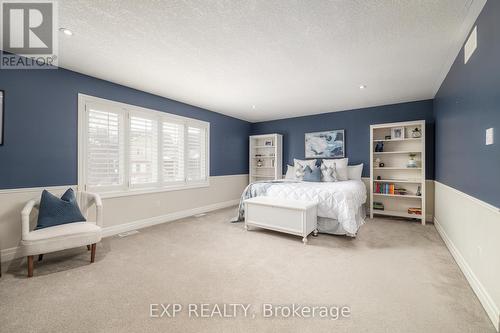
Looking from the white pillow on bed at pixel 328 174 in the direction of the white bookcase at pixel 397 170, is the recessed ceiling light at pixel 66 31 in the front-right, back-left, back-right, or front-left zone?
back-right

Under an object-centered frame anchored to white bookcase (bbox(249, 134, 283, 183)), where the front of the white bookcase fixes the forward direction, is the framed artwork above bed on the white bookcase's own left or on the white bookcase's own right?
on the white bookcase's own left

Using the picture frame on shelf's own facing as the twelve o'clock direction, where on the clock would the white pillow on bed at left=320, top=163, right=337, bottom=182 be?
The white pillow on bed is roughly at 2 o'clock from the picture frame on shelf.

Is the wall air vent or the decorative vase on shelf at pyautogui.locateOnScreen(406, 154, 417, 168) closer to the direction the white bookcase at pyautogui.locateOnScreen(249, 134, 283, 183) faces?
the wall air vent

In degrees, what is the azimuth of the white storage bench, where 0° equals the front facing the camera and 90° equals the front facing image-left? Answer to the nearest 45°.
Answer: approximately 45°

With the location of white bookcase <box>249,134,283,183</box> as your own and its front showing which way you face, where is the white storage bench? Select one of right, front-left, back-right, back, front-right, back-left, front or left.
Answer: front-left

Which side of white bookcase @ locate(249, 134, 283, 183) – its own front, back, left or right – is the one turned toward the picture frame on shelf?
left

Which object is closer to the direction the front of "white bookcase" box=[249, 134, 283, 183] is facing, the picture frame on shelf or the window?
the window

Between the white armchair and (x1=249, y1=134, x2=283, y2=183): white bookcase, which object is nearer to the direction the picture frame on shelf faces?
the white armchair

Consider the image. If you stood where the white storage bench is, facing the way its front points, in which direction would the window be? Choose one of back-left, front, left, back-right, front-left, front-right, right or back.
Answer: front-right

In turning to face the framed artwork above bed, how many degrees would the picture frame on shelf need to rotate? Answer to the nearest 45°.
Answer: approximately 90° to its right

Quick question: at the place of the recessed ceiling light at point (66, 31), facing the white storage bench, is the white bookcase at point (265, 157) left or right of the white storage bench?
left

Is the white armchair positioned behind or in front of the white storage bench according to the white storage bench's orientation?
in front
